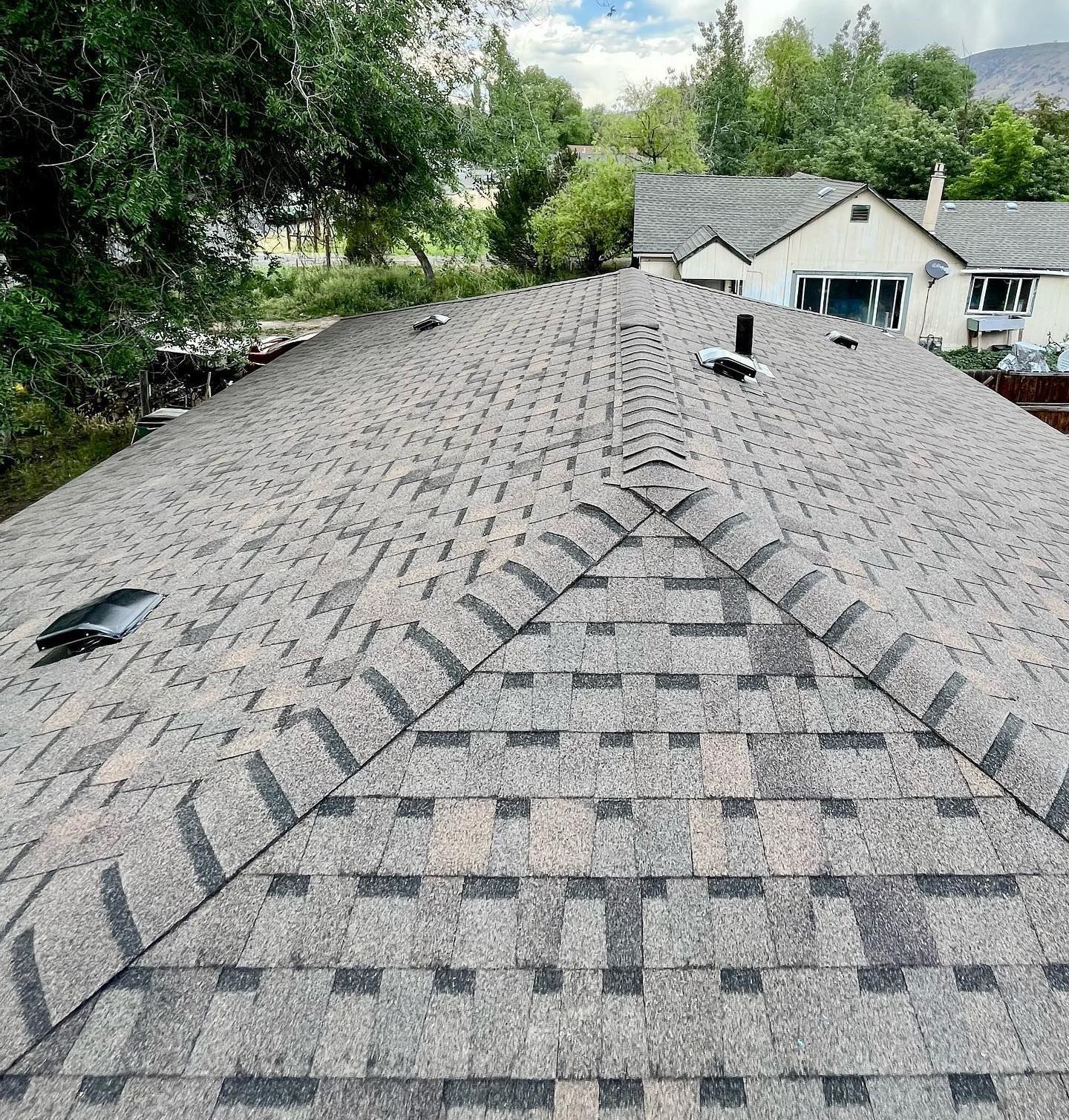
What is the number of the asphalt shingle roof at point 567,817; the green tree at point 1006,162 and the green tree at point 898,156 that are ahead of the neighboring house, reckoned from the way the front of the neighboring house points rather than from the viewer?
1

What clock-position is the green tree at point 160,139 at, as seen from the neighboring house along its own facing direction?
The green tree is roughly at 1 o'clock from the neighboring house.

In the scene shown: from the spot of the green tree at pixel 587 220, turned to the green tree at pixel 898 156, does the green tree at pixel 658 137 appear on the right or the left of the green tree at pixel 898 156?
left

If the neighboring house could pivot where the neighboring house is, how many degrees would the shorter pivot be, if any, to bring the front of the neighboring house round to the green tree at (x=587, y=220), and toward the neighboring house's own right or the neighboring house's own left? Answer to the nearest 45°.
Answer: approximately 90° to the neighboring house's own right

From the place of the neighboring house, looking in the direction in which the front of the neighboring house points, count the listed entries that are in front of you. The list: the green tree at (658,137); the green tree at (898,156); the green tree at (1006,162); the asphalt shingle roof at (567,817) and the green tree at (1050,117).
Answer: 1

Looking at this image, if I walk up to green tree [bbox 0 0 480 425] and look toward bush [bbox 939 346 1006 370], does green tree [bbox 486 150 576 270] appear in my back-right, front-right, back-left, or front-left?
front-left

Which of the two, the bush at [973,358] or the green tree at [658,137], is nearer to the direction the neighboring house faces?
the bush

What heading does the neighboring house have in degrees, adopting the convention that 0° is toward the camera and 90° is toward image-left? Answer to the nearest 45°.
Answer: approximately 0°

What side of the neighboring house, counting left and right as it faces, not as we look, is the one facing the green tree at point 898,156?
back

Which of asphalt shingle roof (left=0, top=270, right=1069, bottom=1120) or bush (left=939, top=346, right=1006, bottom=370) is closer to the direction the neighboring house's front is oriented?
the asphalt shingle roof

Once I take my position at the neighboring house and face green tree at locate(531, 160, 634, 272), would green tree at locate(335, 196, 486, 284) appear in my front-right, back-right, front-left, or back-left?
front-left

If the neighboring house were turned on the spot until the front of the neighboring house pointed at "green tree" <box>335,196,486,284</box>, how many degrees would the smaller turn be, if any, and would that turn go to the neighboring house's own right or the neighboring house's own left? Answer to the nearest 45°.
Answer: approximately 45° to the neighboring house's own right

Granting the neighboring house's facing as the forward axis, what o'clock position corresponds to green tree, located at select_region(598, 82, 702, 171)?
The green tree is roughly at 5 o'clock from the neighboring house.
